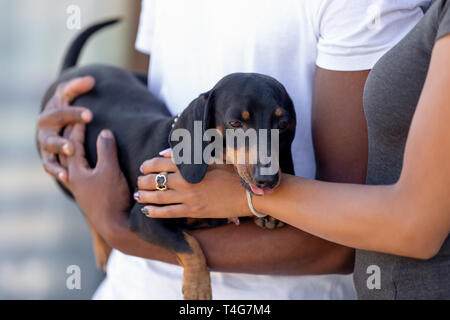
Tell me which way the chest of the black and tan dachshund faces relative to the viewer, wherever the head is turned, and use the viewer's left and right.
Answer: facing the viewer and to the right of the viewer
